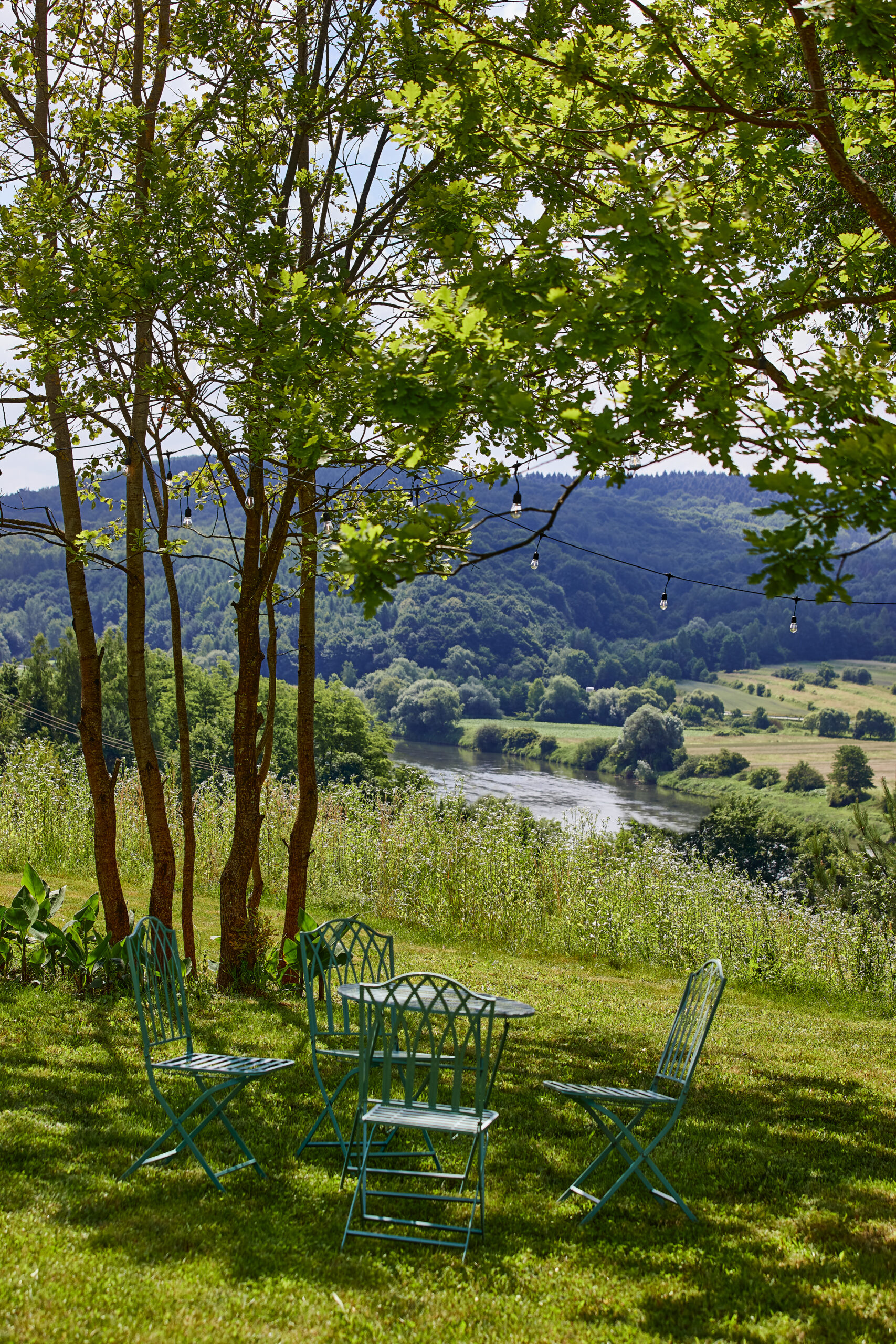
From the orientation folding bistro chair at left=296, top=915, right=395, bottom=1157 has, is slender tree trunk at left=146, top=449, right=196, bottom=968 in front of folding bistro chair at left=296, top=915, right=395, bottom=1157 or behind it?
behind

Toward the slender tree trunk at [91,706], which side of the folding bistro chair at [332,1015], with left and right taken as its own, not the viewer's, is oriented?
back

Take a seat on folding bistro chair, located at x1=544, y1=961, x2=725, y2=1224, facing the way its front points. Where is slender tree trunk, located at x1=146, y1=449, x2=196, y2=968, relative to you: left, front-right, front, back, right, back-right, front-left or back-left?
front-right

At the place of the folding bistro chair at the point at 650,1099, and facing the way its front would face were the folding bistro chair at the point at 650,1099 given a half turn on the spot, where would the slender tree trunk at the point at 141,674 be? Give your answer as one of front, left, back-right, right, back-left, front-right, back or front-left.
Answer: back-left

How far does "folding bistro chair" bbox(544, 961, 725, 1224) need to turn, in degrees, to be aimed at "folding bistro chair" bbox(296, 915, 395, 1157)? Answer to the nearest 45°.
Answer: approximately 45° to its right

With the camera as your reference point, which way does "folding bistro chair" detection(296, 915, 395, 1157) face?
facing the viewer and to the right of the viewer

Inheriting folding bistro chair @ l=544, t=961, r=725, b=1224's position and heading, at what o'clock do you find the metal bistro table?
The metal bistro table is roughly at 12 o'clock from the folding bistro chair.

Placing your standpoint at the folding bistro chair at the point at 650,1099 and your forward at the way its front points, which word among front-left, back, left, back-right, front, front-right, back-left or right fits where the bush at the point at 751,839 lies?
right

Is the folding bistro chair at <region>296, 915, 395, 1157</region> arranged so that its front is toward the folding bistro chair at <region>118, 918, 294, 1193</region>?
no

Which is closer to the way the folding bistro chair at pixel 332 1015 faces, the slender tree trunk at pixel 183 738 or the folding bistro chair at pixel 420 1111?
the folding bistro chair

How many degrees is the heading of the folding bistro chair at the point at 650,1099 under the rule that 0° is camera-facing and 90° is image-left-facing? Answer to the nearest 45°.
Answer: approximately 90°

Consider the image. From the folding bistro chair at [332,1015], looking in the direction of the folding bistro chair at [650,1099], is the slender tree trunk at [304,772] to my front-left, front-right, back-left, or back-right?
back-left

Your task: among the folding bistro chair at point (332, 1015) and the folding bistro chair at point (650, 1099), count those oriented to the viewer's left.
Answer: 1

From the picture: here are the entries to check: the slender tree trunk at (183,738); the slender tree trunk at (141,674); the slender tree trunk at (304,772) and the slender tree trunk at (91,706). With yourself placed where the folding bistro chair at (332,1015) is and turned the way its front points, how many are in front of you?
0
